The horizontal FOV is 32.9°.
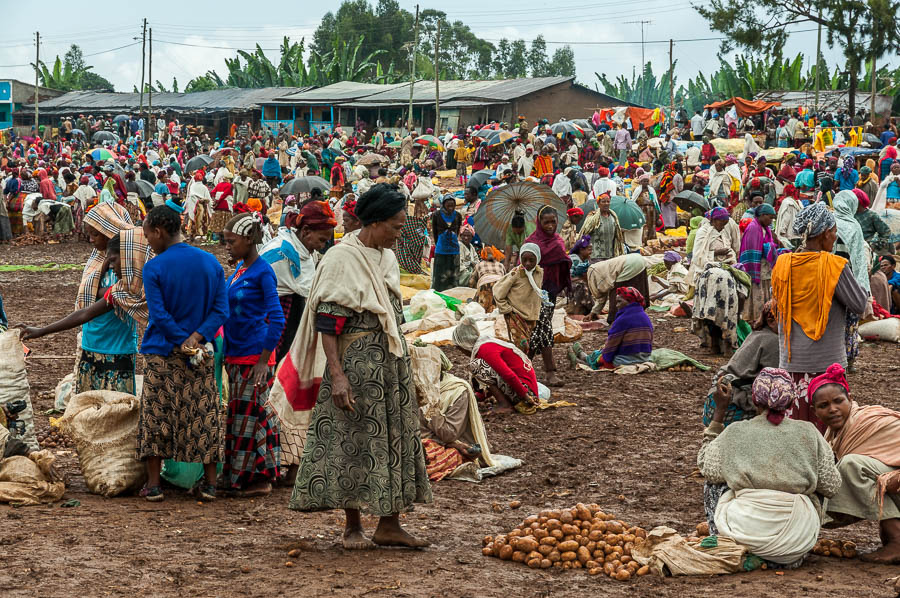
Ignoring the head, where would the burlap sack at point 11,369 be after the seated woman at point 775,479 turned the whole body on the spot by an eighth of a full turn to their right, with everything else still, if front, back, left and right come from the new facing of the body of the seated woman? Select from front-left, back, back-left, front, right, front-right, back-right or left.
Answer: back-left

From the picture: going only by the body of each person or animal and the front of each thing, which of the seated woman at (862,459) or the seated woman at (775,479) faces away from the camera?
the seated woman at (775,479)

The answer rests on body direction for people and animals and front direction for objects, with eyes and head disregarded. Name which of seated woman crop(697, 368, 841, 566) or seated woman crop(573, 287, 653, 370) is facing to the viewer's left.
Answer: seated woman crop(573, 287, 653, 370)

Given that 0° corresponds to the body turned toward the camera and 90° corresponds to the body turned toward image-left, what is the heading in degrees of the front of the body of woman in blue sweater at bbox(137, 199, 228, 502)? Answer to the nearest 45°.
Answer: approximately 135°

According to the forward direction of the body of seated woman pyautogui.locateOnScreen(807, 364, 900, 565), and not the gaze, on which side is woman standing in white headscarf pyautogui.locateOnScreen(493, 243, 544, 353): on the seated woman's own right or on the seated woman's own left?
on the seated woman's own right

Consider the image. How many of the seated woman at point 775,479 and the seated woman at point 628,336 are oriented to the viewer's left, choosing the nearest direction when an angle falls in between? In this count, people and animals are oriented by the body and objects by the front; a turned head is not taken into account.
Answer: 1

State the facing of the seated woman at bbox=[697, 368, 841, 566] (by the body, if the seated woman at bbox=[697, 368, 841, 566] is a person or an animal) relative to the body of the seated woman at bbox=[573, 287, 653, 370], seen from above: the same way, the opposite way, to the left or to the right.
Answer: to the right

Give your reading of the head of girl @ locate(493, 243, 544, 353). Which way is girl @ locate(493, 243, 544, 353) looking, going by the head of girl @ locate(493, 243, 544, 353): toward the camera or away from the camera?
toward the camera

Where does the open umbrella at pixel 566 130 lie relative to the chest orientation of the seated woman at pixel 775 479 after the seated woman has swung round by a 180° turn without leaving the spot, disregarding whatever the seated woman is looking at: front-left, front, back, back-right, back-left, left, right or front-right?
back

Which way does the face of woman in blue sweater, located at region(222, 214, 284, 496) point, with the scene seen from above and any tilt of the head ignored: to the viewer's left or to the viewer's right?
to the viewer's left

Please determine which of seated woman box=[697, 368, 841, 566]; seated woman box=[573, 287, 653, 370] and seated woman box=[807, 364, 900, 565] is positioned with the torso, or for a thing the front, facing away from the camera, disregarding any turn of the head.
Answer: seated woman box=[697, 368, 841, 566]

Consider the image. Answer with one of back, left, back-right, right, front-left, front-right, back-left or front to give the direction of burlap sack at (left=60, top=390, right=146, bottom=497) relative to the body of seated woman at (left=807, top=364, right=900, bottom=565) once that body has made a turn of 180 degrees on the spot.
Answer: back-left

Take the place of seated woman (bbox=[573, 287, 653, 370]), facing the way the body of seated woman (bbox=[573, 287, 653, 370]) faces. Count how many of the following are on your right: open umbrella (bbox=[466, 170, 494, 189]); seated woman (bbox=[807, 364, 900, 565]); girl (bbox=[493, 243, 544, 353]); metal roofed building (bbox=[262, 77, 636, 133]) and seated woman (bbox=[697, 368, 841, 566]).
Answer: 2

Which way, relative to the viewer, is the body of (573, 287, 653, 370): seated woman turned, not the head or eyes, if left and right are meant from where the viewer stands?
facing to the left of the viewer

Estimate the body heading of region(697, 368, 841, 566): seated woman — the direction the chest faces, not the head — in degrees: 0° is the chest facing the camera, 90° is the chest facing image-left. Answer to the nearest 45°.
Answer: approximately 180°

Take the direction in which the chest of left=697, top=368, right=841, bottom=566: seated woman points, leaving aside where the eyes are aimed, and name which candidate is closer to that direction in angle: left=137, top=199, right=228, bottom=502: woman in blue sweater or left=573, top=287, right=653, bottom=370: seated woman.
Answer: the seated woman
